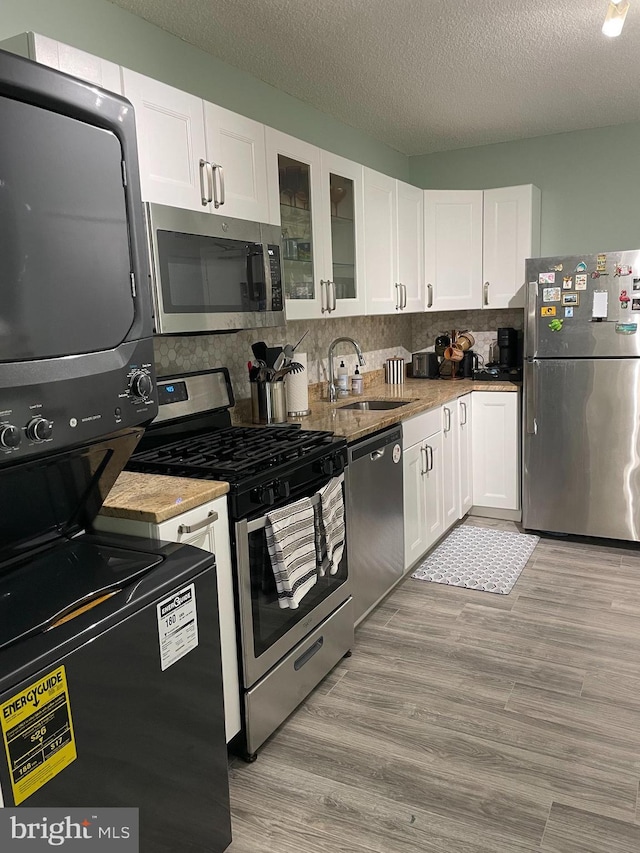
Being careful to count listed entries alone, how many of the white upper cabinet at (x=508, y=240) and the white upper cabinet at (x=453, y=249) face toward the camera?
2

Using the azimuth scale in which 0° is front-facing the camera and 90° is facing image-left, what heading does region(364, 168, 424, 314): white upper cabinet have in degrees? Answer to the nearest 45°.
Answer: approximately 315°

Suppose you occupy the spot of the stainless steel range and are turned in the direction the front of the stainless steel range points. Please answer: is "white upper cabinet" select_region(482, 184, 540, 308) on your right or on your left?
on your left

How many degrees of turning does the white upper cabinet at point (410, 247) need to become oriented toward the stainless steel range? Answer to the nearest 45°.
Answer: approximately 45° to its right

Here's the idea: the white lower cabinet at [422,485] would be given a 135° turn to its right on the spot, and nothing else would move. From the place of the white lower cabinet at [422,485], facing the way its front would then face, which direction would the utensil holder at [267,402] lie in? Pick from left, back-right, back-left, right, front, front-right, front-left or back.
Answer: front-left

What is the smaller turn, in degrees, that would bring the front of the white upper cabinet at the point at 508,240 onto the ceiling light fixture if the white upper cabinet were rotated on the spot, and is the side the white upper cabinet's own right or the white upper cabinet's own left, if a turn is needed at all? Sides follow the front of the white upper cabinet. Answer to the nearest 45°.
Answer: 0° — it already faces it

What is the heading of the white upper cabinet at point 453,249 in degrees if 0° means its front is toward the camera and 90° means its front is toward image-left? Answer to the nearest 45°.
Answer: approximately 0°

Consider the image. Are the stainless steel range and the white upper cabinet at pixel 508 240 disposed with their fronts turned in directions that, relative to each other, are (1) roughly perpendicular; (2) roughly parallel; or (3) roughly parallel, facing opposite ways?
roughly perpendicular

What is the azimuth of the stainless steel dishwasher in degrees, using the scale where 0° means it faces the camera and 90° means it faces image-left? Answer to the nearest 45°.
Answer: approximately 315°

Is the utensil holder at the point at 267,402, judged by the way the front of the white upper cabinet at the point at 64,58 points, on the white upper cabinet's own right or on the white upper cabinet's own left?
on the white upper cabinet's own left

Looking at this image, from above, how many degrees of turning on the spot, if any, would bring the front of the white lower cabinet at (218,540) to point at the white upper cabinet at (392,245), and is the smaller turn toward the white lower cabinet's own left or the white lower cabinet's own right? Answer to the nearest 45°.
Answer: approximately 90° to the white lower cabinet's own left

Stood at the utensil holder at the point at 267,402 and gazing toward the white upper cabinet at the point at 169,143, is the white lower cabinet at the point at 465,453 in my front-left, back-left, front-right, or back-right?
back-left
